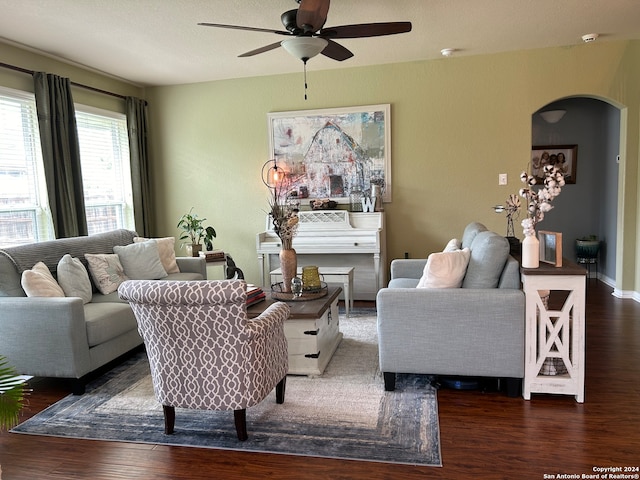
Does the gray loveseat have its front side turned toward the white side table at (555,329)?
no

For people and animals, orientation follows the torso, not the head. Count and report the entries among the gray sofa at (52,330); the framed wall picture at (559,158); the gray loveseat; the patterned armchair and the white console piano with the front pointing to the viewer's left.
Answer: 1

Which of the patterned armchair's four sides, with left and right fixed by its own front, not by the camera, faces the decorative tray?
front

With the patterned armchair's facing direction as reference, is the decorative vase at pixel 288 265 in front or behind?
in front

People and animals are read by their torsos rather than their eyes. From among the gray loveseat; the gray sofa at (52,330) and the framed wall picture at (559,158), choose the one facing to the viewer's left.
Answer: the gray loveseat

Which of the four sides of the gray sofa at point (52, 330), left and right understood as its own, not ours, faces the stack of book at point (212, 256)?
left

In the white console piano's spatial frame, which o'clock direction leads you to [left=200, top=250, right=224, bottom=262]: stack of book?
The stack of book is roughly at 3 o'clock from the white console piano.

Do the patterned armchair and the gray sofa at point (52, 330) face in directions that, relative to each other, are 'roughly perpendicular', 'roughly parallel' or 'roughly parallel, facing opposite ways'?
roughly perpendicular

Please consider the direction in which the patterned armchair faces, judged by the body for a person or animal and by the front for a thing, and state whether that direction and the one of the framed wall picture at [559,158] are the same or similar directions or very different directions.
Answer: very different directions

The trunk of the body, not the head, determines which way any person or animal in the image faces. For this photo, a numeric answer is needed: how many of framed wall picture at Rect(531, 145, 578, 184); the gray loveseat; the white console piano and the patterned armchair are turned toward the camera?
2

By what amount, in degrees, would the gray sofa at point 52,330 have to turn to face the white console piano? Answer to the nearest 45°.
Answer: approximately 45° to its left

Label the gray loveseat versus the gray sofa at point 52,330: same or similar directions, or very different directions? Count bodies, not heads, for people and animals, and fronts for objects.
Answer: very different directions

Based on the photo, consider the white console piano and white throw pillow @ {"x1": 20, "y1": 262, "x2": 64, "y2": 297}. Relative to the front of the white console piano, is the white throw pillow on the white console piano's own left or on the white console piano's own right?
on the white console piano's own right

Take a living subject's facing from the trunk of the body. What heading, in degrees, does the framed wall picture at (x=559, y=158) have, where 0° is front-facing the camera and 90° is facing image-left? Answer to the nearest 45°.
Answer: approximately 0°

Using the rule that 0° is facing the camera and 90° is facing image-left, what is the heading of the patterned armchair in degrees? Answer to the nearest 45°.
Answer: approximately 225°

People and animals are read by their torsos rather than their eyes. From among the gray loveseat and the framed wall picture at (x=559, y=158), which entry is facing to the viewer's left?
the gray loveseat

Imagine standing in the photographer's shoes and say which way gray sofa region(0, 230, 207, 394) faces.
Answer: facing the viewer and to the right of the viewer

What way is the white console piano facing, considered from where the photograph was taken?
facing the viewer

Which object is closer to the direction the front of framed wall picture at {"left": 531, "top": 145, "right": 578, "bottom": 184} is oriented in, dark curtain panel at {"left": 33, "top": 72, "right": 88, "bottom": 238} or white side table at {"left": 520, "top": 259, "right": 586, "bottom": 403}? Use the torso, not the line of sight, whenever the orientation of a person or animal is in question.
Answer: the white side table

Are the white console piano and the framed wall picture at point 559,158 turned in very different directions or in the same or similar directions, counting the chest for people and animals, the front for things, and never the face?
same or similar directions
